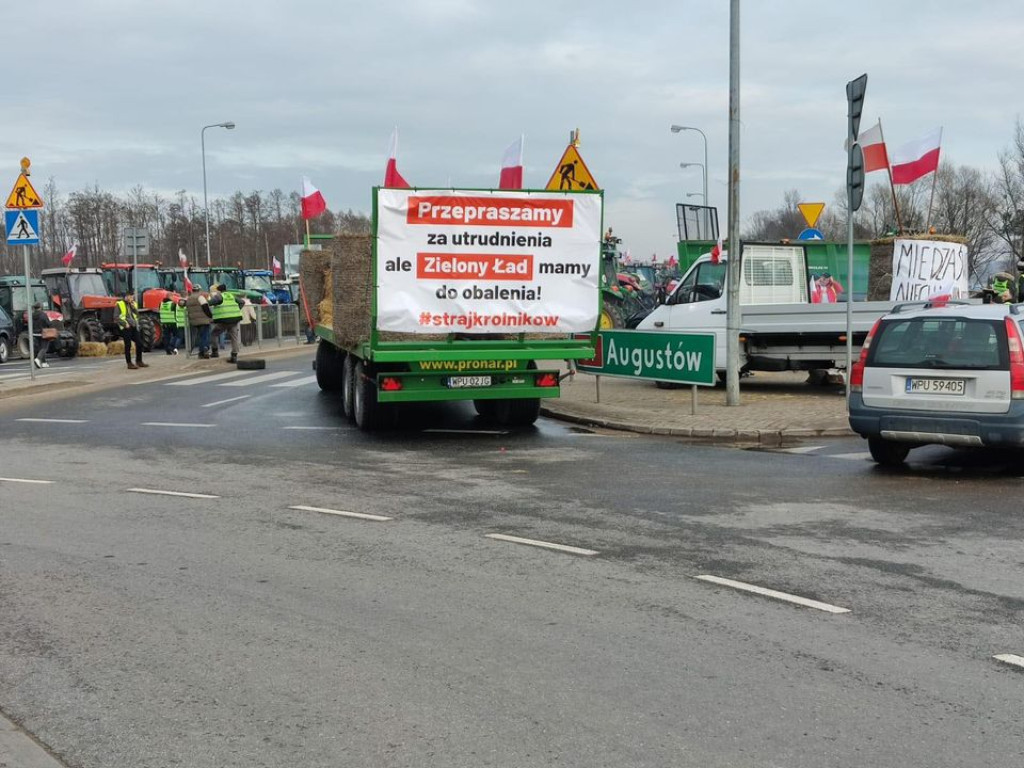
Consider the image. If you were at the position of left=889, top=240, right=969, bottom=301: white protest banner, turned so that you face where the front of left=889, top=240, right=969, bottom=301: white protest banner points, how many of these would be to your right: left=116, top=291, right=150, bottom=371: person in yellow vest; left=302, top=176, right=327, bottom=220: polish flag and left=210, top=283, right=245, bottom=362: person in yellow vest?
3

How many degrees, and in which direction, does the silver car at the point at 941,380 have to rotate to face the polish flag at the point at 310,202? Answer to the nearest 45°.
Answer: approximately 90° to its left

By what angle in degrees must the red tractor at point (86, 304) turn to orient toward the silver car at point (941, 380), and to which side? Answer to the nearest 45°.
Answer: approximately 45° to its right

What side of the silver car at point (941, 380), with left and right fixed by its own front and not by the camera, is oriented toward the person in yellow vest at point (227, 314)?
left

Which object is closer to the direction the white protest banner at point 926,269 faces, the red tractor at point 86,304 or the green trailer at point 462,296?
the green trailer

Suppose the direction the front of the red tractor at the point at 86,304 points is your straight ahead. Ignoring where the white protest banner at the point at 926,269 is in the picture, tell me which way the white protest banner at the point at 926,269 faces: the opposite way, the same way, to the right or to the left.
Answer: to the right

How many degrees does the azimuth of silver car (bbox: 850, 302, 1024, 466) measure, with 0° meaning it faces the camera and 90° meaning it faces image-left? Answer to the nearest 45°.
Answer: approximately 225°

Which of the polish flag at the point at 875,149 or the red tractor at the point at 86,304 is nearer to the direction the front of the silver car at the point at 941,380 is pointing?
the polish flag

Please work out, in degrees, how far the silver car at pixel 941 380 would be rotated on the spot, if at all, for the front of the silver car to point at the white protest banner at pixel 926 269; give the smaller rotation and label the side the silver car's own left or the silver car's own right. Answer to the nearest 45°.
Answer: approximately 45° to the silver car's own left

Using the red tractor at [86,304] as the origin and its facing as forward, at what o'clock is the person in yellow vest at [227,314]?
The person in yellow vest is roughly at 1 o'clock from the red tractor.

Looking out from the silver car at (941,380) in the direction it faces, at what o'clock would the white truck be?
The white truck is roughly at 10 o'clock from the silver car.

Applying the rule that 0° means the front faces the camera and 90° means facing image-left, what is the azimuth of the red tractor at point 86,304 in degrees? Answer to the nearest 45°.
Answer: approximately 315°

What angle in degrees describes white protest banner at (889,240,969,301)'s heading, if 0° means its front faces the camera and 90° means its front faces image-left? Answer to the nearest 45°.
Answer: approximately 0°

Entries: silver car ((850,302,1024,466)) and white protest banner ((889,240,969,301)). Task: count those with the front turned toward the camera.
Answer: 1
